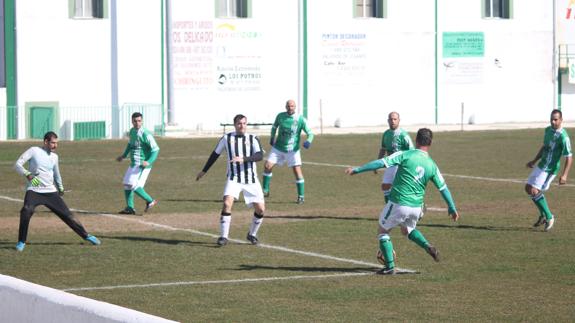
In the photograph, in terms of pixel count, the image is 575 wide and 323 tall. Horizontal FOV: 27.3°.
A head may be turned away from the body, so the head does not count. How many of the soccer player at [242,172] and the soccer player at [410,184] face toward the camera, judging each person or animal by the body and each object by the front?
1

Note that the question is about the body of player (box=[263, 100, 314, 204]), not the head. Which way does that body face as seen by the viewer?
toward the camera

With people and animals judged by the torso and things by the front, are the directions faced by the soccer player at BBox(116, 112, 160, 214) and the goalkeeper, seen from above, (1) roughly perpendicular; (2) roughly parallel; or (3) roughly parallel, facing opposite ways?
roughly perpendicular

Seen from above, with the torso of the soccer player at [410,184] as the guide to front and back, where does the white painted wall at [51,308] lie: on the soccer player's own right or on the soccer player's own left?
on the soccer player's own left

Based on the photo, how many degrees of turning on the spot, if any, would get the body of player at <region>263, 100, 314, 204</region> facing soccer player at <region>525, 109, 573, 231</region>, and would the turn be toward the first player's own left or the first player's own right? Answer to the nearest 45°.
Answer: approximately 45° to the first player's own left

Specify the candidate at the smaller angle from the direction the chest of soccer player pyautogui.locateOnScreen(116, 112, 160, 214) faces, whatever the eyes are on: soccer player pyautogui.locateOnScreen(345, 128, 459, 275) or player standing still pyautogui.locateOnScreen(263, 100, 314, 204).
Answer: the soccer player

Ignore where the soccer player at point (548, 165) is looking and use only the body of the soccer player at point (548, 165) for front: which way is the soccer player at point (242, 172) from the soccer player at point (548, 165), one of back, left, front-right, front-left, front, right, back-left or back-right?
front

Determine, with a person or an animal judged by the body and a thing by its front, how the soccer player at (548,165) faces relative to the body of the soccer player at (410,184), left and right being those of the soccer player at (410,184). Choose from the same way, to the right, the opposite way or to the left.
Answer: to the left

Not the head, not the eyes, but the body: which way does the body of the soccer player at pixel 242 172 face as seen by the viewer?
toward the camera

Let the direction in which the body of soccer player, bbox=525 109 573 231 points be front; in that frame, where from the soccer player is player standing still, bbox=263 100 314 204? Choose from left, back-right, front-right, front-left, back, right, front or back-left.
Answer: right

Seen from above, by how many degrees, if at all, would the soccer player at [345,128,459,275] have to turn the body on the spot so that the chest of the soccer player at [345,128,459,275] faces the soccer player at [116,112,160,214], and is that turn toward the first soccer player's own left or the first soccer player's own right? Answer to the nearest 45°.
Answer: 0° — they already face them

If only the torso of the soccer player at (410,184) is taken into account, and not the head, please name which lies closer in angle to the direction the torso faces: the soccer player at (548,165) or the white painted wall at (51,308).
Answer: the soccer player

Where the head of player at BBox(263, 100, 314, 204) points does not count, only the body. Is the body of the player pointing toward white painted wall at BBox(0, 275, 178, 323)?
yes

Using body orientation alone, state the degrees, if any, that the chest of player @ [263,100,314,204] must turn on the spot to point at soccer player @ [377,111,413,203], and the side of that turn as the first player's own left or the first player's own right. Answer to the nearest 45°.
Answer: approximately 45° to the first player's own left

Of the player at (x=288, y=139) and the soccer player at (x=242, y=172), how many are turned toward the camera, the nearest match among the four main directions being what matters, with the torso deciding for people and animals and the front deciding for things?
2

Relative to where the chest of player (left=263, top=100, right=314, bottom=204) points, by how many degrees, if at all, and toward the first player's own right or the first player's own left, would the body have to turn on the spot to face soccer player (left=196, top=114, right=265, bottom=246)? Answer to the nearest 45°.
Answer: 0° — they already face them

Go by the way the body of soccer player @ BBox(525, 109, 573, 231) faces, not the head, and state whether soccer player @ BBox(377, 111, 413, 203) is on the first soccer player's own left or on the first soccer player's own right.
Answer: on the first soccer player's own right
